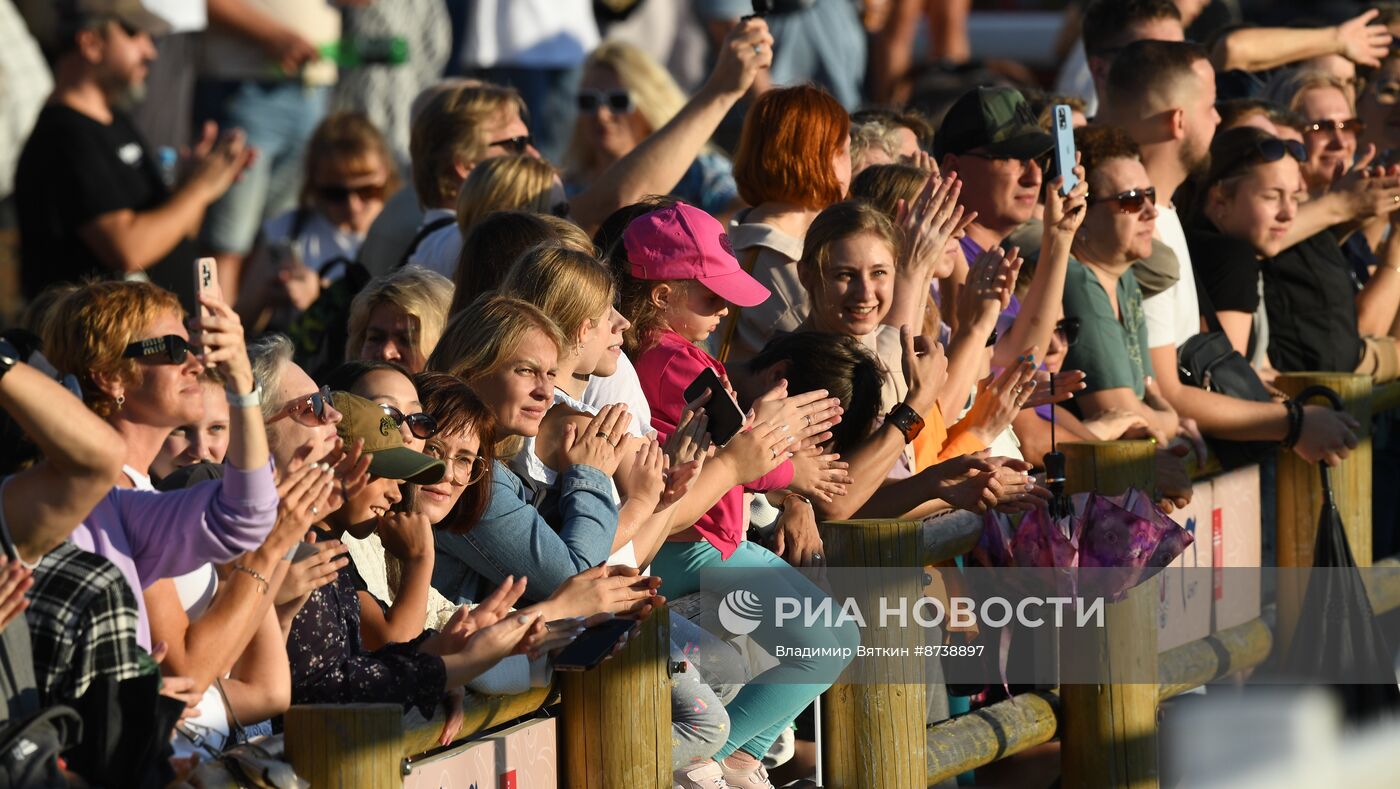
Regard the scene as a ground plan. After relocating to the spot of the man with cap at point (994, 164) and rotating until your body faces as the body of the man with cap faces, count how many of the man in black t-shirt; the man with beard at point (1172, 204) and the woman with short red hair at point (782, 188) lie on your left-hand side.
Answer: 1

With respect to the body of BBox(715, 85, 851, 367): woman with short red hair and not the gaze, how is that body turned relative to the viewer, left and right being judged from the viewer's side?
facing away from the viewer and to the right of the viewer

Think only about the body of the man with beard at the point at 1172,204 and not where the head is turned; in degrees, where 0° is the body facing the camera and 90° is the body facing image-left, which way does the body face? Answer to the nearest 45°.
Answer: approximately 270°

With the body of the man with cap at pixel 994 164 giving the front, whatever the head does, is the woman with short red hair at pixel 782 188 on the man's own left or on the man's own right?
on the man's own right

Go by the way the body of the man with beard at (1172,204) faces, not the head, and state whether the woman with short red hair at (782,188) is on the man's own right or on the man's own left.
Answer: on the man's own right

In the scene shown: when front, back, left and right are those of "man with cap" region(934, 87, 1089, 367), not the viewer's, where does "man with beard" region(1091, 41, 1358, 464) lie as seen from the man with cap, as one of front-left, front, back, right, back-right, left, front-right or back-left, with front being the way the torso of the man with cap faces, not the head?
left

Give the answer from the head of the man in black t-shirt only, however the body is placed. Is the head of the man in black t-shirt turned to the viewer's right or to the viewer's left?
to the viewer's right

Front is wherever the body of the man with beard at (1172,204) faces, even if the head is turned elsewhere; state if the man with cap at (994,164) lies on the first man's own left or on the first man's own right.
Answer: on the first man's own right

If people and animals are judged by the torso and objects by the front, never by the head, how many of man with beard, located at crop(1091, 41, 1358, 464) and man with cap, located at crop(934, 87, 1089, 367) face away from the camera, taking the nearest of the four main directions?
0
